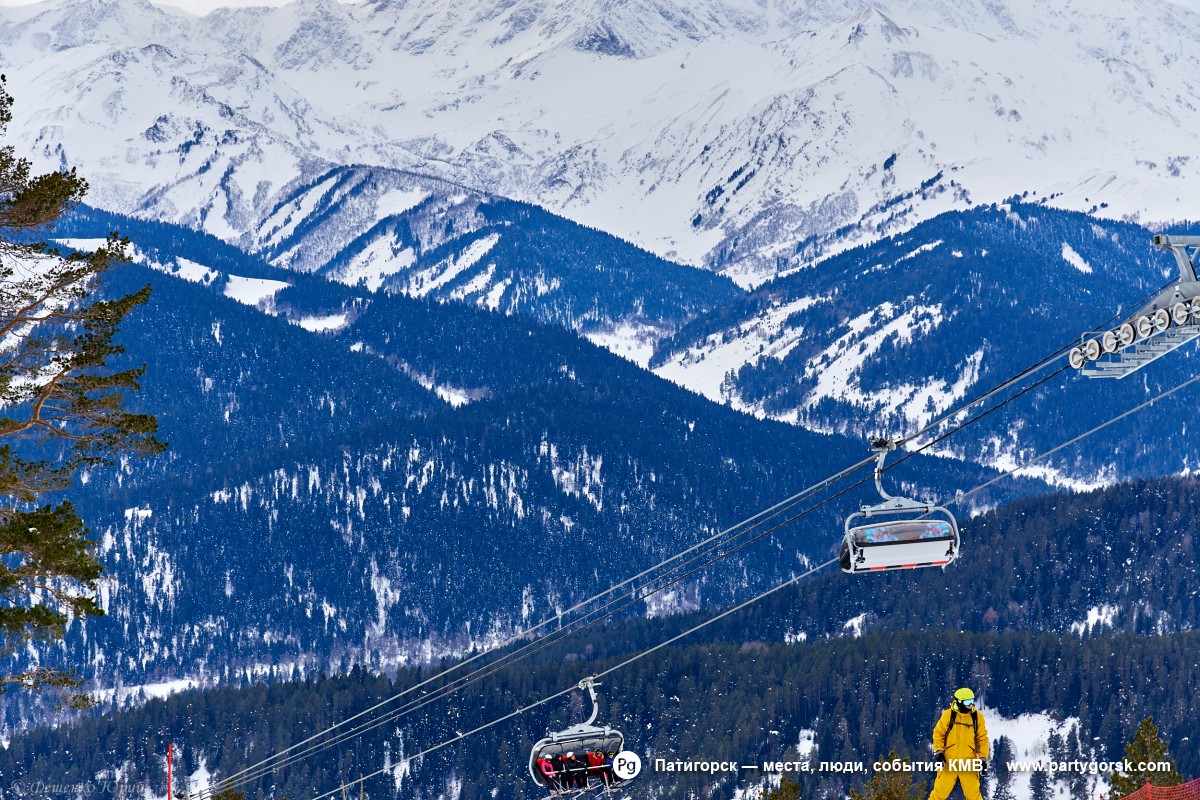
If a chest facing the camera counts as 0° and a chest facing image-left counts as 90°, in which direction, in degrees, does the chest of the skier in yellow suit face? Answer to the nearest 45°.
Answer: approximately 0°
